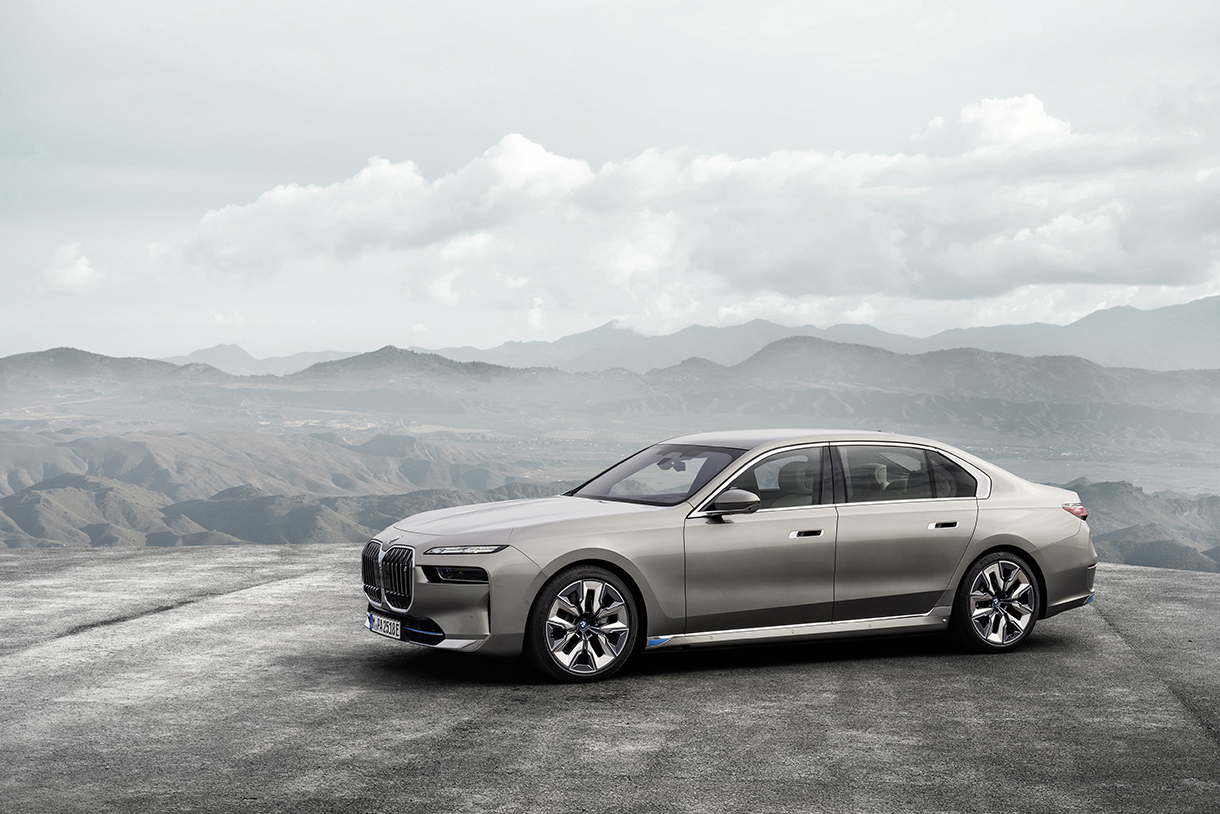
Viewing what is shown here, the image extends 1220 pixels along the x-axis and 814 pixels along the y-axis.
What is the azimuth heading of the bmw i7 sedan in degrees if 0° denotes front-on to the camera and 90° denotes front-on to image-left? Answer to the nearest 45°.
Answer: approximately 45°
